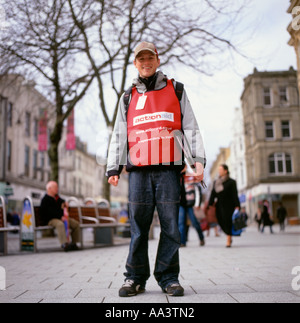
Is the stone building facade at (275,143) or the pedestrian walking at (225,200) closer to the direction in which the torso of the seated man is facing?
the pedestrian walking

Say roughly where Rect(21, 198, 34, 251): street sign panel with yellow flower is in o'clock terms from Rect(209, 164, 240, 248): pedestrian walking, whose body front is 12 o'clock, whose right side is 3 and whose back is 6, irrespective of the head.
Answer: The street sign panel with yellow flower is roughly at 1 o'clock from the pedestrian walking.

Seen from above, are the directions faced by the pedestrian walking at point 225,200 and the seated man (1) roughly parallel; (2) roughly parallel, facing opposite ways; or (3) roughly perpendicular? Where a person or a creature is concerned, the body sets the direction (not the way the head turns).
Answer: roughly perpendicular

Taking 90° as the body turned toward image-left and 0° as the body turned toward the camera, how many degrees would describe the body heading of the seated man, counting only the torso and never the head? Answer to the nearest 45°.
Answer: approximately 315°

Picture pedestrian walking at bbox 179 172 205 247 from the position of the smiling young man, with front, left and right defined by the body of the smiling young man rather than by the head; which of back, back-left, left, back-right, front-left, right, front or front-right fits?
back

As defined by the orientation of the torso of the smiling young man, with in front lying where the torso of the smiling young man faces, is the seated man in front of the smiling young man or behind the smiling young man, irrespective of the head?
behind

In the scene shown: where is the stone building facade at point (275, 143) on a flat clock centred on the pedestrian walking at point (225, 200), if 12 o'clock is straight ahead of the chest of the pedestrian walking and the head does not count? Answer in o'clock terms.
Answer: The stone building facade is roughly at 5 o'clock from the pedestrian walking.

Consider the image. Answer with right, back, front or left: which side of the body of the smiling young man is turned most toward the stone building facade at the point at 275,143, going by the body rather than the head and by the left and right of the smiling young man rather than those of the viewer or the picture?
back

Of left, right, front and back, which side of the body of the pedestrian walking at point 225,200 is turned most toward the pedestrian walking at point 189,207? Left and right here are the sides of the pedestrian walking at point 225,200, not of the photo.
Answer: right

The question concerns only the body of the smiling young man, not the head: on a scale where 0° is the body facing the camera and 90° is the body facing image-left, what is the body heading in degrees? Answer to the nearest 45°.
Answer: approximately 0°

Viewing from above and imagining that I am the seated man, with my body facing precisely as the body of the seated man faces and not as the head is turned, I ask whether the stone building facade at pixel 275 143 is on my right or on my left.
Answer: on my left
